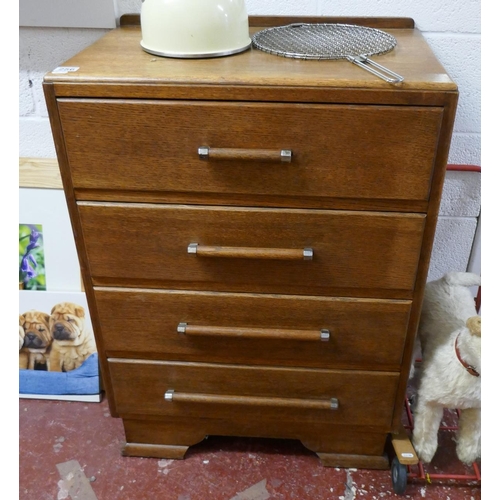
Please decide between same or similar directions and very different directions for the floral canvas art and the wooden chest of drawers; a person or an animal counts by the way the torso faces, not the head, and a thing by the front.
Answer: same or similar directions

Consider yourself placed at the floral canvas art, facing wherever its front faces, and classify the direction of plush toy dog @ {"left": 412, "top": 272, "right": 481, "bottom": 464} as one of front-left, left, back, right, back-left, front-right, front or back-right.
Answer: front-left

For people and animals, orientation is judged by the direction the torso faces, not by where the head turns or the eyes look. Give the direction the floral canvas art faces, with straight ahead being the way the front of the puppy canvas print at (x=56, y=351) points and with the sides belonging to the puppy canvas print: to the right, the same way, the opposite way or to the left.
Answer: the same way

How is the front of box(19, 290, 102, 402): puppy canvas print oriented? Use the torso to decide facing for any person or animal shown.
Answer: toward the camera

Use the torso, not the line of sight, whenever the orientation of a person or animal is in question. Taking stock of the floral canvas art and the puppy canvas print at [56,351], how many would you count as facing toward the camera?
2

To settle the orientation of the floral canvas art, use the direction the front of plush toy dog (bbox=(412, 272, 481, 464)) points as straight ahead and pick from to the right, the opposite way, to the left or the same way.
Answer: the same way

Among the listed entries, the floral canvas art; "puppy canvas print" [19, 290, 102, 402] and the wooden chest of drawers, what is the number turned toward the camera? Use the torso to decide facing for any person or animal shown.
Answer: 3

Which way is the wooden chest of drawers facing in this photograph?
toward the camera
